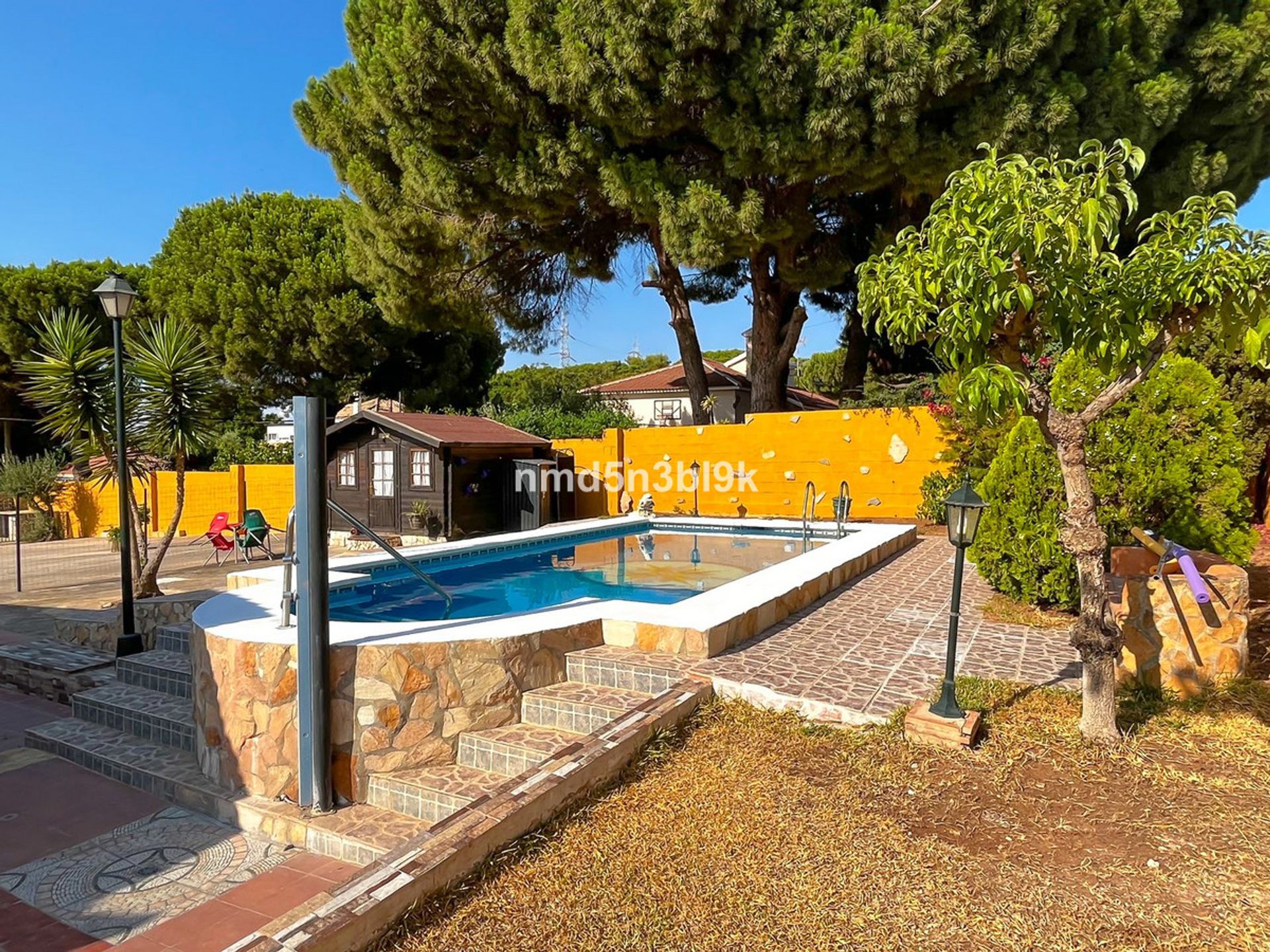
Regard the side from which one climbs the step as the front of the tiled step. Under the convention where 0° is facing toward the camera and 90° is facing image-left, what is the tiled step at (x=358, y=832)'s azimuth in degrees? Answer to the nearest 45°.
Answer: approximately 45°

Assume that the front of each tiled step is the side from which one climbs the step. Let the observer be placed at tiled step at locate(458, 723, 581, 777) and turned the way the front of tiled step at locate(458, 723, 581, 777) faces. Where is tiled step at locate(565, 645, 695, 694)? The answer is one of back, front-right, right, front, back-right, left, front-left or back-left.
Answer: back

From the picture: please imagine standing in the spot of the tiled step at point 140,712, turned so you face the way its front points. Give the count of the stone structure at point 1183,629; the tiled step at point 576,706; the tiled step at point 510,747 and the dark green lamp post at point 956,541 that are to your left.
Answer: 4

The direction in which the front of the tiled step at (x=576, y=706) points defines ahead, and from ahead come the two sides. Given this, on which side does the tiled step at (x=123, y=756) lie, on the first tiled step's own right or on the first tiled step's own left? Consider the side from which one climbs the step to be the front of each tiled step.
on the first tiled step's own right

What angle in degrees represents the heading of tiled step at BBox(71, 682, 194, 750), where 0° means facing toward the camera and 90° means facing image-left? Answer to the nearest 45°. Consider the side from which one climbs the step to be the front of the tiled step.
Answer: approximately 45°

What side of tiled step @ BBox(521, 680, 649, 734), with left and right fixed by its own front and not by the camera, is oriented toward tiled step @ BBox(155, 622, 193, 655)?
right
